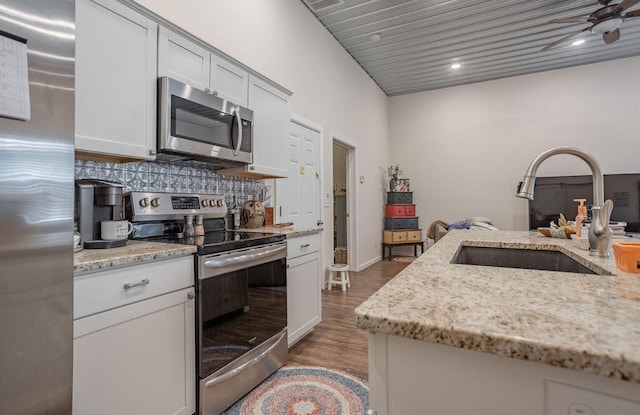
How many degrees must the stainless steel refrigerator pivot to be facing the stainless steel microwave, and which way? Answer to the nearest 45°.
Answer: approximately 90° to its left

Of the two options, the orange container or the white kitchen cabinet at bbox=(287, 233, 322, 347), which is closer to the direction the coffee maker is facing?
the orange container

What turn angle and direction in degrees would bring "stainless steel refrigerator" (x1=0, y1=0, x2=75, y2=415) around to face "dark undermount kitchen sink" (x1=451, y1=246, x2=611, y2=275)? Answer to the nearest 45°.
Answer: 0° — it already faces it

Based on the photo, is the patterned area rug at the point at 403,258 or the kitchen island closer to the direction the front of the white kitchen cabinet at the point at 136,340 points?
the kitchen island

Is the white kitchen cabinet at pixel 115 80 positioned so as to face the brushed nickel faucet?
yes

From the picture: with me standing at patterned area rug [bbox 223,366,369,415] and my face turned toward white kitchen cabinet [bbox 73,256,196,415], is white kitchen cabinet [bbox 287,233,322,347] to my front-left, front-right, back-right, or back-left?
back-right

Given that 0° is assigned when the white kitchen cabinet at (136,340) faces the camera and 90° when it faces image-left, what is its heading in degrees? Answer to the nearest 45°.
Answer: approximately 315°

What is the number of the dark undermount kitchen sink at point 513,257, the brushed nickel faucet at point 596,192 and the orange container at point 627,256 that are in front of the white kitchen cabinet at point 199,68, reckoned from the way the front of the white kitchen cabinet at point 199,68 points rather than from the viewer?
3

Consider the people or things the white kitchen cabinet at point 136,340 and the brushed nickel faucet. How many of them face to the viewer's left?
1
